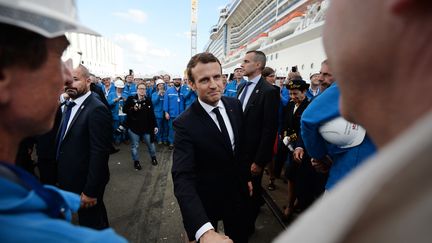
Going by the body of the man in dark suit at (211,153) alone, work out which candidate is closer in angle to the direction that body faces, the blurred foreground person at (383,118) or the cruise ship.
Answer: the blurred foreground person

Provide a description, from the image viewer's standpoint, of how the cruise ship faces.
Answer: facing away from the viewer and to the left of the viewer

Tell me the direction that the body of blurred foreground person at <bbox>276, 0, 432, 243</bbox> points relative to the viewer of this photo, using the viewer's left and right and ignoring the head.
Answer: facing away from the viewer and to the left of the viewer

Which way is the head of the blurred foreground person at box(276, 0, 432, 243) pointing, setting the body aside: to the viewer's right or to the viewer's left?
to the viewer's left

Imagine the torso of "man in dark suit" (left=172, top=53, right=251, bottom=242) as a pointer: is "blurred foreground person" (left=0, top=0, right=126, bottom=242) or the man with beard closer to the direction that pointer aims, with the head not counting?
the blurred foreground person

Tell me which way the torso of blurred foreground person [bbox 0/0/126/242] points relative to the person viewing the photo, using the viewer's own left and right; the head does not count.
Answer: facing away from the viewer and to the right of the viewer

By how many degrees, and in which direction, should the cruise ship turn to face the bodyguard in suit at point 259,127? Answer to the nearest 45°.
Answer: approximately 135° to its left

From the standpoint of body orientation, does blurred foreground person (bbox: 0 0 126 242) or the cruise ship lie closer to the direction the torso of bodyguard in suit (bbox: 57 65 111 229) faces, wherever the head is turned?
the blurred foreground person

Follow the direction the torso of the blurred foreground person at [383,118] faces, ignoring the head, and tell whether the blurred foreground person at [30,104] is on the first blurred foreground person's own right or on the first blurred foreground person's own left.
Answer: on the first blurred foreground person's own left
